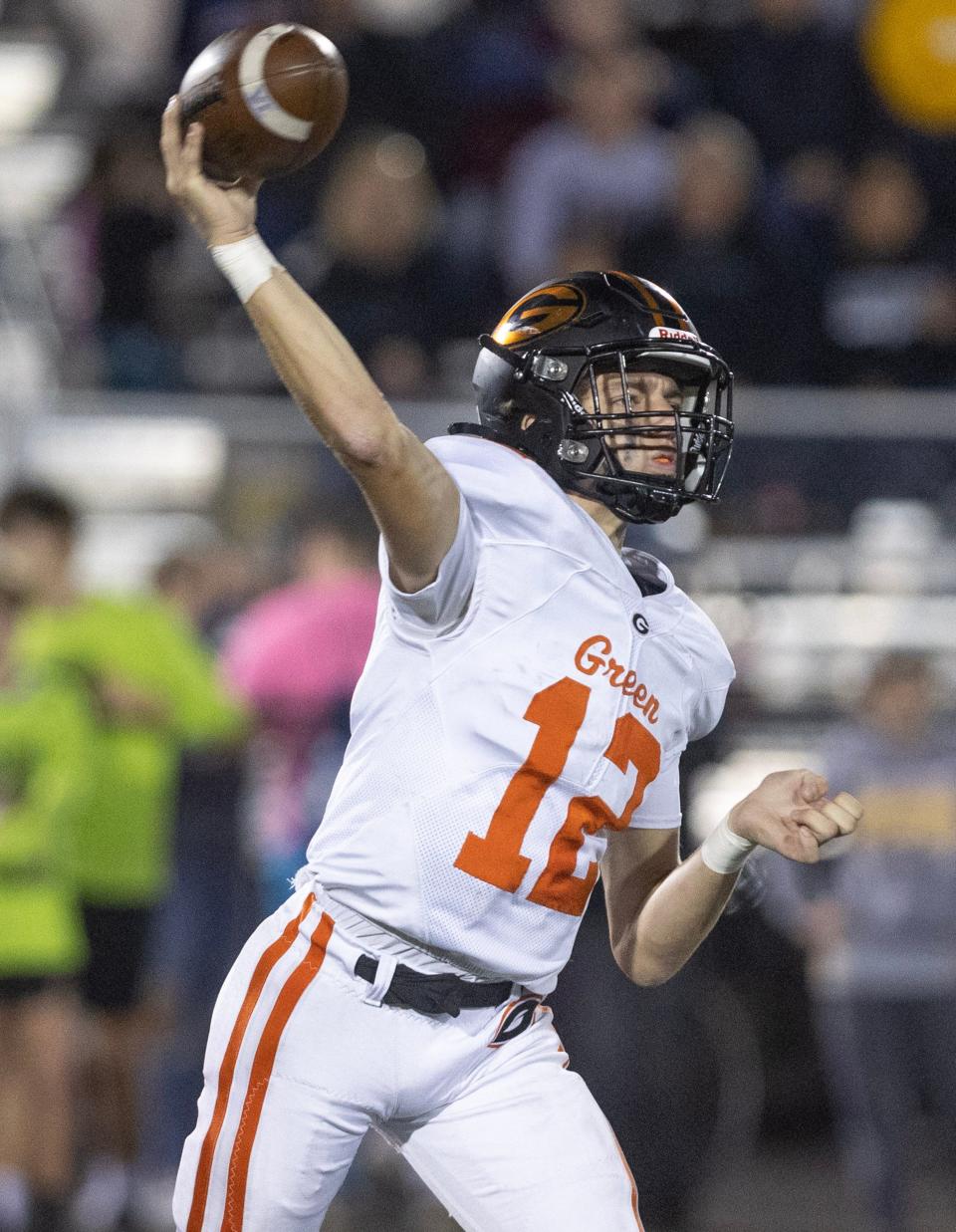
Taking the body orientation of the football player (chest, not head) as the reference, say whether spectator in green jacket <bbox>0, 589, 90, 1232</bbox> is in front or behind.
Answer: behind

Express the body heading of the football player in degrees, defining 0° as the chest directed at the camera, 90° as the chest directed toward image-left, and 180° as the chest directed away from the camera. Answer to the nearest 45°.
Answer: approximately 315°

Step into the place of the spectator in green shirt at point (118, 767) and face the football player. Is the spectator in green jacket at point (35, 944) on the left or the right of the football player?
right

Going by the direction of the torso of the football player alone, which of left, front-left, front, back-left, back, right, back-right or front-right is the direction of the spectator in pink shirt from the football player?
back-left
